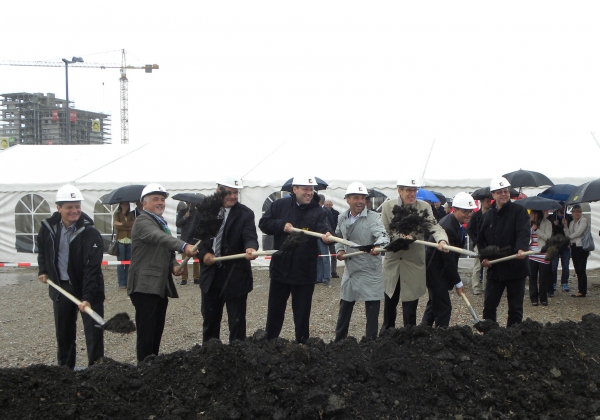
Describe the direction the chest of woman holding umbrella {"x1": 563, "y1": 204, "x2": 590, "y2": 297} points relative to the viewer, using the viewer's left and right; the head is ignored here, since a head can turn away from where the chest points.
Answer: facing the viewer and to the left of the viewer

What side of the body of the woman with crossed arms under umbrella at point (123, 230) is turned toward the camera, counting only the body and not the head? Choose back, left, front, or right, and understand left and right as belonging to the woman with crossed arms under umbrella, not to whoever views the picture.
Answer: front

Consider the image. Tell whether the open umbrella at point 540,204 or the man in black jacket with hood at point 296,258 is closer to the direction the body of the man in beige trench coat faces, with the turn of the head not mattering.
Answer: the man in black jacket with hood

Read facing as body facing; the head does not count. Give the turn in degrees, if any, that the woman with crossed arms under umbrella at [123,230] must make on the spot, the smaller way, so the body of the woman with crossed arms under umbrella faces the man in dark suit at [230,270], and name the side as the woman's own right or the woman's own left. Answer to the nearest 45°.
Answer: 0° — they already face them

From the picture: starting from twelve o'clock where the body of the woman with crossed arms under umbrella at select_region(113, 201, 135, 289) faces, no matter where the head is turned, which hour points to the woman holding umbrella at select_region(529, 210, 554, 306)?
the woman holding umbrella at select_region(529, 210, 554, 306) is roughly at 10 o'clock from the woman with crossed arms under umbrella at select_region(113, 201, 135, 289).

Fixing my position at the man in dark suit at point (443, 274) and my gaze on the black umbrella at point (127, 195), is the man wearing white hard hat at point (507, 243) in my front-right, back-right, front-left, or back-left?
back-right

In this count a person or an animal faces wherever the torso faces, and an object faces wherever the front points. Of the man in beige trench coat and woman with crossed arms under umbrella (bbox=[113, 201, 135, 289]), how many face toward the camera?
2

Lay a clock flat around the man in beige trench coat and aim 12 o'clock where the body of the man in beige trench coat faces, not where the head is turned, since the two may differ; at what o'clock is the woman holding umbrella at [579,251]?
The woman holding umbrella is roughly at 7 o'clock from the man in beige trench coat.

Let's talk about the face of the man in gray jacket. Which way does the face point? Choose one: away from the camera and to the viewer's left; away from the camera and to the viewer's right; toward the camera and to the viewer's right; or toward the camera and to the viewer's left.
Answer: toward the camera and to the viewer's right

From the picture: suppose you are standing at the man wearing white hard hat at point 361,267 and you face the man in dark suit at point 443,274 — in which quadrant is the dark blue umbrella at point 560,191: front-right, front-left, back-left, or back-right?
front-left

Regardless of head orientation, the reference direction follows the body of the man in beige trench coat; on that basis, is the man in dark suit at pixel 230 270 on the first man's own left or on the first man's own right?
on the first man's own right
